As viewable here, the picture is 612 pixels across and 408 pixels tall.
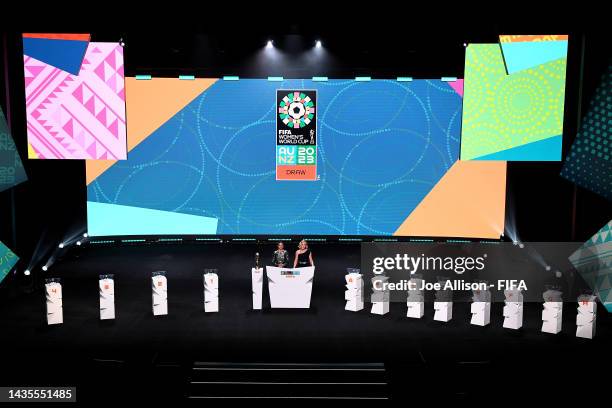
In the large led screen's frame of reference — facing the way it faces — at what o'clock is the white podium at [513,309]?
The white podium is roughly at 11 o'clock from the large led screen.

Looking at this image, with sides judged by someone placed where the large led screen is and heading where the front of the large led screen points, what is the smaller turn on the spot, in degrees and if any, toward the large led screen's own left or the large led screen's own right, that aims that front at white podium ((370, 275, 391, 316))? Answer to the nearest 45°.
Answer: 0° — it already faces it

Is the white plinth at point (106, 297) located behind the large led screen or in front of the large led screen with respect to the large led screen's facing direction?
in front

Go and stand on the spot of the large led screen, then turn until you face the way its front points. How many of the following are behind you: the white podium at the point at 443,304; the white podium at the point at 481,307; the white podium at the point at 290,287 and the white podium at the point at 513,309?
0

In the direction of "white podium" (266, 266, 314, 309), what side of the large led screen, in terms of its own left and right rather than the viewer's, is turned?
front

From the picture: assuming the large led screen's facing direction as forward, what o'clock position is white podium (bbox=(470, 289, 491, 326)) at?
The white podium is roughly at 11 o'clock from the large led screen.

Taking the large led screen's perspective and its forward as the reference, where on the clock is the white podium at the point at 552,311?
The white podium is roughly at 11 o'clock from the large led screen.

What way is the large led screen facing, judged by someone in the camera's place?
facing the viewer

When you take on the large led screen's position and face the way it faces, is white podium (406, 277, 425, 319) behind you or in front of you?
in front
